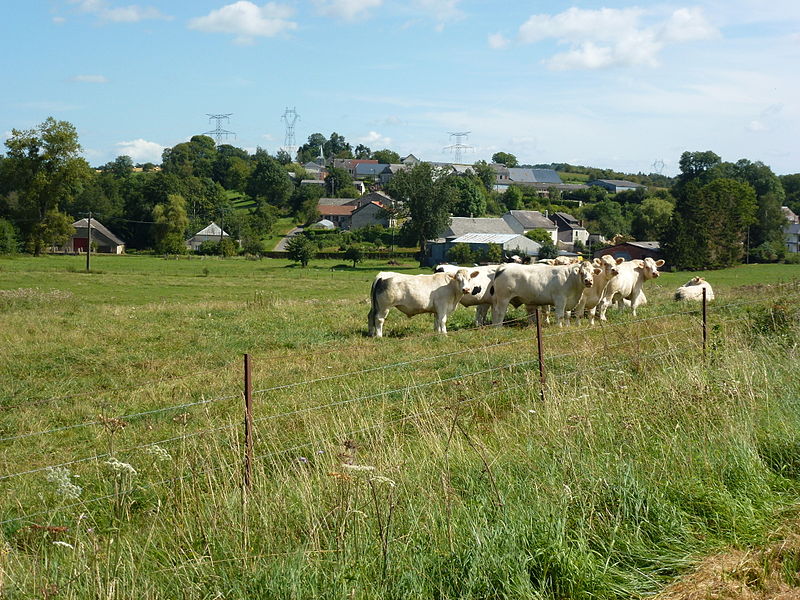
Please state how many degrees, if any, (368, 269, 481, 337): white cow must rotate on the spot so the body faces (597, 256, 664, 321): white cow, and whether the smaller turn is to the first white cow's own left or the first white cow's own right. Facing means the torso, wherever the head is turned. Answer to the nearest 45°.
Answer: approximately 45° to the first white cow's own left

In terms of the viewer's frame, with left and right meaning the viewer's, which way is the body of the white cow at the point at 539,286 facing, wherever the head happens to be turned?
facing to the right of the viewer

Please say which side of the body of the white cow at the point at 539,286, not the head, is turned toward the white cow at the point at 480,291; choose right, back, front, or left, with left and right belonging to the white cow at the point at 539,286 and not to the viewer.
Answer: back

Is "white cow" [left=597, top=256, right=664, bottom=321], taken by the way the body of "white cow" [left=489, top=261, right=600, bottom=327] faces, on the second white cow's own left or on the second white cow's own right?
on the second white cow's own left

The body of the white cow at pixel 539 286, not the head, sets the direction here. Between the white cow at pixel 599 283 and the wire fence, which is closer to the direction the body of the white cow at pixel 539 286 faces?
the white cow

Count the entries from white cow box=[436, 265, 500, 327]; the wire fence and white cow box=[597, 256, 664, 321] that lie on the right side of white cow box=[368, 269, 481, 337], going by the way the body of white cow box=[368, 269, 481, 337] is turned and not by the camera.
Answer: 1

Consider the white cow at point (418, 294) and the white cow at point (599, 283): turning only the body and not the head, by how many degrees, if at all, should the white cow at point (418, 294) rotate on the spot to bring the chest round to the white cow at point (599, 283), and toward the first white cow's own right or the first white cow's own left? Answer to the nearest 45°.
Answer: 0° — it already faces it

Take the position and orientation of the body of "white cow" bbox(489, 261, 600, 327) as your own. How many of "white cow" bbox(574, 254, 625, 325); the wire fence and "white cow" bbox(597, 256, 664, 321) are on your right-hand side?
1

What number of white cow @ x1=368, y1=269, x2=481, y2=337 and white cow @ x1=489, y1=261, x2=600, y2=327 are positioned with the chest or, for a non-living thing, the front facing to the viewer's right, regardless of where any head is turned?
2

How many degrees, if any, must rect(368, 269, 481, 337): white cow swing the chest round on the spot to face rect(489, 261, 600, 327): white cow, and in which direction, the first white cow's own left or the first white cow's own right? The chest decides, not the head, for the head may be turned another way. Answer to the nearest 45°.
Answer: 0° — it already faces it

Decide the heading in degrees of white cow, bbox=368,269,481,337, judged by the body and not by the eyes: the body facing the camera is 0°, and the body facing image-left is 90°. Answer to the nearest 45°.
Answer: approximately 270°

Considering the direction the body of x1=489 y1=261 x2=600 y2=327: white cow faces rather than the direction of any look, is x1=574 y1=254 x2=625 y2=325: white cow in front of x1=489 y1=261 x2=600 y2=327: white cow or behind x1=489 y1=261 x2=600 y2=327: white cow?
in front
